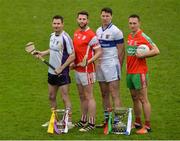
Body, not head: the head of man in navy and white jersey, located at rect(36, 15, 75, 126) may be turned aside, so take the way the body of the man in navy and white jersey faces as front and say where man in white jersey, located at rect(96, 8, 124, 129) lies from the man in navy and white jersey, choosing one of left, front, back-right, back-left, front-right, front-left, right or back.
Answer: back-left

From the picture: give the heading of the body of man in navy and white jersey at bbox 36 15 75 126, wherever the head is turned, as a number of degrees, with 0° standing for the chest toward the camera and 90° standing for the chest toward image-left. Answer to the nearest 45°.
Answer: approximately 45°

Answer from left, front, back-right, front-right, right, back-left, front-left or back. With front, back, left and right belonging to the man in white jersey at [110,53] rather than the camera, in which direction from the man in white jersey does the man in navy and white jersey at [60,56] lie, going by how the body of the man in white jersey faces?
front-right

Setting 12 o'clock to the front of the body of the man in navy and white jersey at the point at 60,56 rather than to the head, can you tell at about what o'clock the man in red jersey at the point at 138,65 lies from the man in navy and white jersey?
The man in red jersey is roughly at 8 o'clock from the man in navy and white jersey.

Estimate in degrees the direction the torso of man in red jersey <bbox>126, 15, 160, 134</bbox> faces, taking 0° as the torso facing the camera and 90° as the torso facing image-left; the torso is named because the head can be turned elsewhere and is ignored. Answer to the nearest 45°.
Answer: approximately 45°

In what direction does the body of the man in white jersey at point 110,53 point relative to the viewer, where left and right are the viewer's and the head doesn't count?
facing the viewer and to the left of the viewer

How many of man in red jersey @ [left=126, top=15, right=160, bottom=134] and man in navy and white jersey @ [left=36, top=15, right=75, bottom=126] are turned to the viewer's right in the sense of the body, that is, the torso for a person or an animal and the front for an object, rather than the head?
0

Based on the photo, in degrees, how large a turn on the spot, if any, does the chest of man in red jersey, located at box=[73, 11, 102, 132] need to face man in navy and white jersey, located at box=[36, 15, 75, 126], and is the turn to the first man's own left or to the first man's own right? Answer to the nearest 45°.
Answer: approximately 45° to the first man's own right
